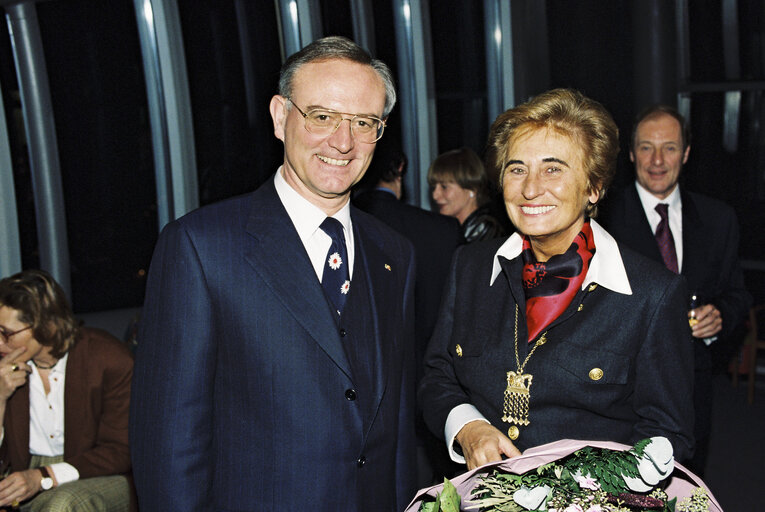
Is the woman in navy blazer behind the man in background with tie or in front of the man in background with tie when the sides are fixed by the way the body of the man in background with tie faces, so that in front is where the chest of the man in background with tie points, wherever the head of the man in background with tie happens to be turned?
in front

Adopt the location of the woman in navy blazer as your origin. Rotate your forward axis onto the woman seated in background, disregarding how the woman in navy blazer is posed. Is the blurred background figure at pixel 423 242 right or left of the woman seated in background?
right

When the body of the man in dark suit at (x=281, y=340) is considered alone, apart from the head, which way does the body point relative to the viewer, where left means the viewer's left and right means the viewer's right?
facing the viewer and to the right of the viewer

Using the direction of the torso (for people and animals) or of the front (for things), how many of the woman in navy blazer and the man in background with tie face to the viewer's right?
0

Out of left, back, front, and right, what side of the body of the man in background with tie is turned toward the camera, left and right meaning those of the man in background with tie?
front

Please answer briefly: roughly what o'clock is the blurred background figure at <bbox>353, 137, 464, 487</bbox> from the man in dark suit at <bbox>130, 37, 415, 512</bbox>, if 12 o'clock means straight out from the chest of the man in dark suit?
The blurred background figure is roughly at 8 o'clock from the man in dark suit.

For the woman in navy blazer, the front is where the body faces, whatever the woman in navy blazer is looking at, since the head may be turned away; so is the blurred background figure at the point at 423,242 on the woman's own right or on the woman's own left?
on the woman's own right

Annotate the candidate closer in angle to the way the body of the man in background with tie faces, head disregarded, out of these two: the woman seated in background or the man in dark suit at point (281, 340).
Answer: the man in dark suit

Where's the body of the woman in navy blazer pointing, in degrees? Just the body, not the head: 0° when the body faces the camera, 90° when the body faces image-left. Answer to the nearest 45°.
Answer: approximately 45°
